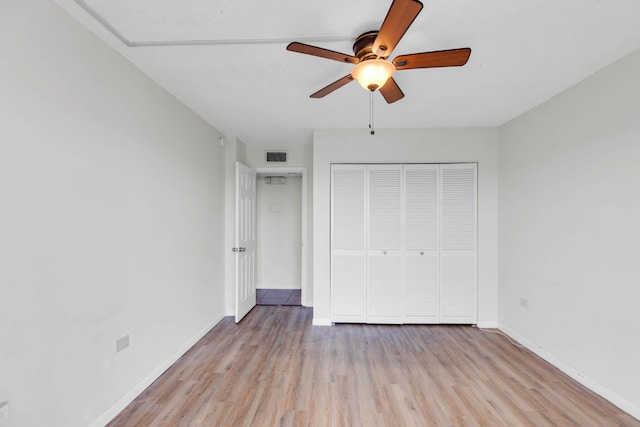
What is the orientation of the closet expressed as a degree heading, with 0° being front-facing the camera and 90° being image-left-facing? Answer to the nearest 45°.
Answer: approximately 0°

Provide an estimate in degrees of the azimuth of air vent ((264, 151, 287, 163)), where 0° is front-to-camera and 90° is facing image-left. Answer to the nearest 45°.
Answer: approximately 0°

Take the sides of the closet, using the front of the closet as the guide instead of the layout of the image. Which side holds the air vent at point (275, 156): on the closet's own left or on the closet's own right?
on the closet's own right

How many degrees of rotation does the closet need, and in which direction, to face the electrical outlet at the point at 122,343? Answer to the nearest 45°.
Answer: approximately 45° to its right

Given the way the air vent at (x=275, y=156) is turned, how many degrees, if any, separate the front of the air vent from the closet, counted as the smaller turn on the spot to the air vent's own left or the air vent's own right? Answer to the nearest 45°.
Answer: approximately 45° to the air vent's own left

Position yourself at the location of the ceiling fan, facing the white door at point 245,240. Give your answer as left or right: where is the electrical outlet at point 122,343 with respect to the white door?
left

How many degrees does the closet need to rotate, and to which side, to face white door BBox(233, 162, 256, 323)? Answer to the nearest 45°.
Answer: approximately 90° to its right

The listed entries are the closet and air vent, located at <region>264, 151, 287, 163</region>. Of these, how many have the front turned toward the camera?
2
